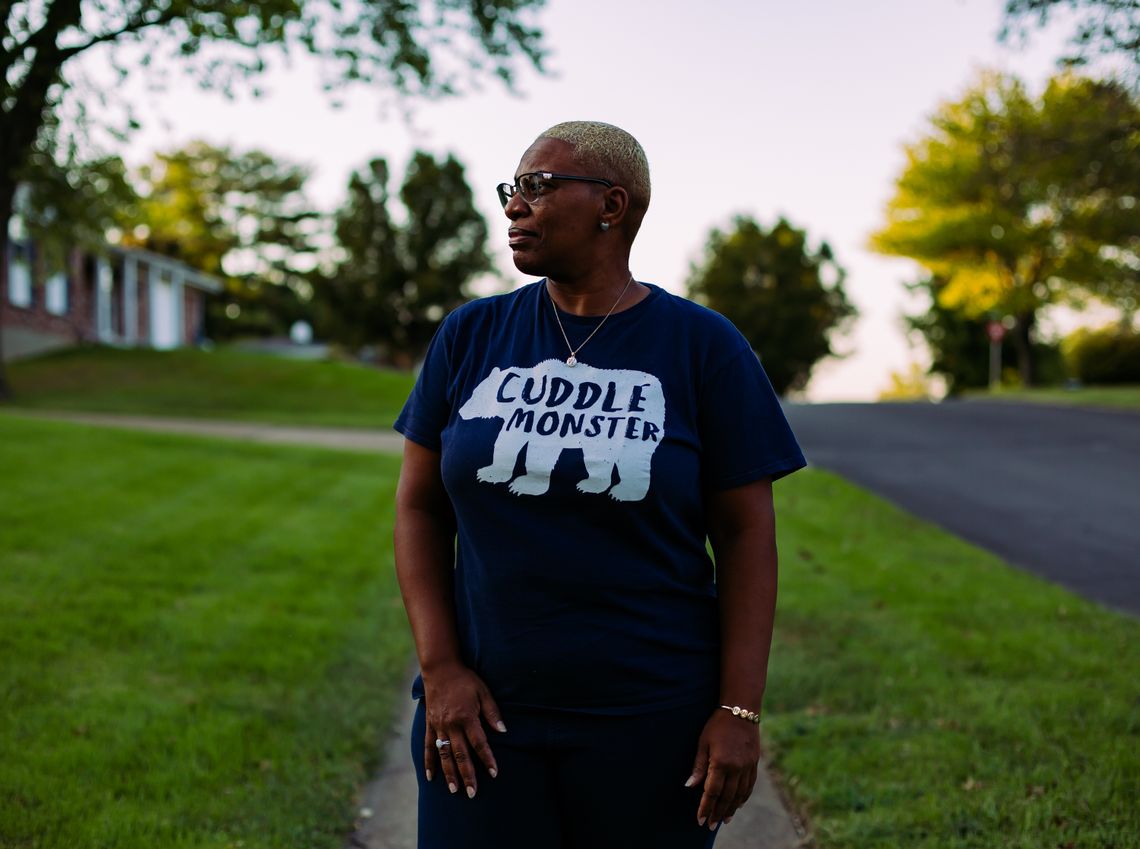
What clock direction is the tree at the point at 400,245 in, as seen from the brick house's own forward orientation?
The tree is roughly at 9 o'clock from the brick house.

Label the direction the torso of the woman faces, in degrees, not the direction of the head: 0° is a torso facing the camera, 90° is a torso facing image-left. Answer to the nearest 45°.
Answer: approximately 0°

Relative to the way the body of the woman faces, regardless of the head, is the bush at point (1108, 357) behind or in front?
behind

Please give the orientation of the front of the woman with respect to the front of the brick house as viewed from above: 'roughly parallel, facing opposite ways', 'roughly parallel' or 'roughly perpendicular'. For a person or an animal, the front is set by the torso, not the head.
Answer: roughly perpendicular

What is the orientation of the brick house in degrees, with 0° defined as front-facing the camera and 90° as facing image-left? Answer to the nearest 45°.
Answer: approximately 315°

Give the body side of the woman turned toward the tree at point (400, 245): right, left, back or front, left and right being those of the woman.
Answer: back

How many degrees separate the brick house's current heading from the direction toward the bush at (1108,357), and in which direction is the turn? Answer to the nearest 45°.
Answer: approximately 45° to its left

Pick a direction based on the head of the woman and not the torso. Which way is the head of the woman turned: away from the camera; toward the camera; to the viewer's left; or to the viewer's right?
to the viewer's left
